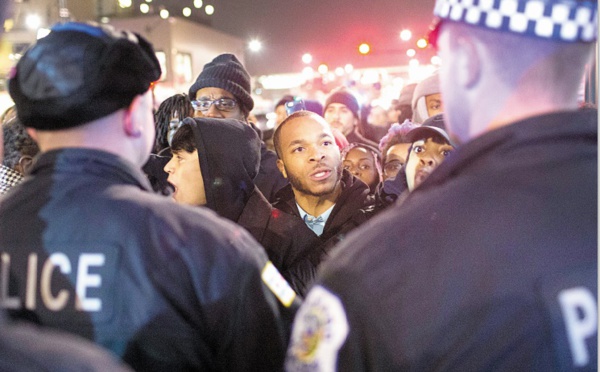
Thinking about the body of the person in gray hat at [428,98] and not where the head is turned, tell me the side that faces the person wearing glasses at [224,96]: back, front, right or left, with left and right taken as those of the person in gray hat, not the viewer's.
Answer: right

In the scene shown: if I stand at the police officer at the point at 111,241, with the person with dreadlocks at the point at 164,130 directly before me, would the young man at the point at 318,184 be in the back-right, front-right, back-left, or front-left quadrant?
front-right

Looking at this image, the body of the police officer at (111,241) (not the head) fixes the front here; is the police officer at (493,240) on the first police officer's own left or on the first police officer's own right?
on the first police officer's own right

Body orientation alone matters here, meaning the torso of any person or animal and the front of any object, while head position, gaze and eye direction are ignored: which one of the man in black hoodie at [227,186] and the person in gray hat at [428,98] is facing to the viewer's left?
the man in black hoodie

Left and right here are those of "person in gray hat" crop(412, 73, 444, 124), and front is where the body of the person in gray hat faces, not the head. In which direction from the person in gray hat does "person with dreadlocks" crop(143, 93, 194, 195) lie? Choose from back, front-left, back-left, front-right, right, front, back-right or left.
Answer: right

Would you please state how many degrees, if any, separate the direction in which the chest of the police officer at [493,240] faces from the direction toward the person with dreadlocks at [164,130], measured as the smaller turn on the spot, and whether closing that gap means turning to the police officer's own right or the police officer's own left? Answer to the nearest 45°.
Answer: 0° — they already face them

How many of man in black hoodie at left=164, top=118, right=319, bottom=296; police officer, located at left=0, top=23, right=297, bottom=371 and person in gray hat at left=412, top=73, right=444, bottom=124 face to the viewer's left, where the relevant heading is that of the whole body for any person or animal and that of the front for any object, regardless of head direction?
1

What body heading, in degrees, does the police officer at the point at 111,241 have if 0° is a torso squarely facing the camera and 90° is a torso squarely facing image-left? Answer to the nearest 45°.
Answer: approximately 225°

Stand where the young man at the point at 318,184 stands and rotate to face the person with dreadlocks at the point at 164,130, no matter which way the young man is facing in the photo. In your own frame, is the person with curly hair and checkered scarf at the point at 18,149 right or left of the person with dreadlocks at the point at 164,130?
left

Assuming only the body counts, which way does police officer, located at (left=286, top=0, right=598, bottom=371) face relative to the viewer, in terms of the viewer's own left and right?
facing away from the viewer and to the left of the viewer

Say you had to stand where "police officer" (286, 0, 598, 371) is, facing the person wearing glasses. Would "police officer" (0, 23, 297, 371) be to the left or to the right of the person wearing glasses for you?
left

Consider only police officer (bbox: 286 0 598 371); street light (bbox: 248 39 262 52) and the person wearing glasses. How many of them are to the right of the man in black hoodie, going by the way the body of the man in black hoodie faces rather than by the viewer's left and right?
2

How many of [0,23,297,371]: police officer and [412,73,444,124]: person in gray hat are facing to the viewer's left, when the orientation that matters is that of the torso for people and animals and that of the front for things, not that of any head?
0

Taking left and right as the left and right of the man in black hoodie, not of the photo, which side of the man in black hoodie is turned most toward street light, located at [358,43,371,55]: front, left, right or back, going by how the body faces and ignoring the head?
right

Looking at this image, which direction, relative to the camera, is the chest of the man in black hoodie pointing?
to the viewer's left

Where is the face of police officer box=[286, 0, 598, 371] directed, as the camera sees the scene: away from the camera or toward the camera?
away from the camera

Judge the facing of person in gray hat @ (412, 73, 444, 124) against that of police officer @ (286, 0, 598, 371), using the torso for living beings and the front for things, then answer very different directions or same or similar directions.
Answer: very different directions

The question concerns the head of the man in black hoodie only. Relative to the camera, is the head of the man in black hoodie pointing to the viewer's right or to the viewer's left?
to the viewer's left

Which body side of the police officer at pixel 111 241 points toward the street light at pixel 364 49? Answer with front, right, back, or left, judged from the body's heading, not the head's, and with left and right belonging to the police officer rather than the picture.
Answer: front

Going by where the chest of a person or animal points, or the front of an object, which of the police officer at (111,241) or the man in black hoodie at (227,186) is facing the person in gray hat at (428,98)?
the police officer
